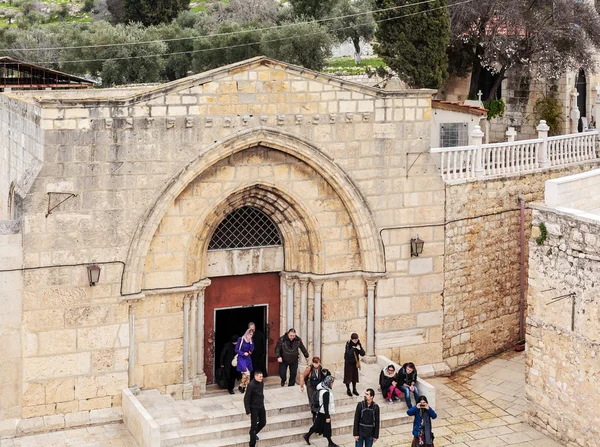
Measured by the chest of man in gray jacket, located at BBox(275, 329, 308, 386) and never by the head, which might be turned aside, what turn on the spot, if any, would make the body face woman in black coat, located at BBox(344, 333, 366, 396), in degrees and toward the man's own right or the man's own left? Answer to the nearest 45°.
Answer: approximately 90° to the man's own left

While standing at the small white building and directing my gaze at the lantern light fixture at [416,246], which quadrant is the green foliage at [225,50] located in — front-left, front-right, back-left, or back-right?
back-right

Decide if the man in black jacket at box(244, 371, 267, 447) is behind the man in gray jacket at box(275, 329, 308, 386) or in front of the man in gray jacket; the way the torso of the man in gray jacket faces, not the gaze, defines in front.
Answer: in front

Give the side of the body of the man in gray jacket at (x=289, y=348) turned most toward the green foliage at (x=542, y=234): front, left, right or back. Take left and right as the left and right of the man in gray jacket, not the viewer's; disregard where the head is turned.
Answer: left

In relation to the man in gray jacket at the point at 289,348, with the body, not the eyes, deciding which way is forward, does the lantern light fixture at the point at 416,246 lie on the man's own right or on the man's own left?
on the man's own left

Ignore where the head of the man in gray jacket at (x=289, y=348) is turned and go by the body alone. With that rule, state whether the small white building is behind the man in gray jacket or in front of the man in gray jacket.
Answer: behind

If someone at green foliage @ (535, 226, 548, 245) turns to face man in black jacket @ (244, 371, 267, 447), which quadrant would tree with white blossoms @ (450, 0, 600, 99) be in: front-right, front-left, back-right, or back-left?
back-right

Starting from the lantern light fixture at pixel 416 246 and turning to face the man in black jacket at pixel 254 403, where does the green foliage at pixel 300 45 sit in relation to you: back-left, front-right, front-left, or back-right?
back-right

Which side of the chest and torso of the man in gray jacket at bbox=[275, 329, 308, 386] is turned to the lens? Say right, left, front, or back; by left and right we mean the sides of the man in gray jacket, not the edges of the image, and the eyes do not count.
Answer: front

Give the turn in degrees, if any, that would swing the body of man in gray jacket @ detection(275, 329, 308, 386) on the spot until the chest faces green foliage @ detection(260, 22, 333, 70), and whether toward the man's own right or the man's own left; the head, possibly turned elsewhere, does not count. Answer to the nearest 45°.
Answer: approximately 180°

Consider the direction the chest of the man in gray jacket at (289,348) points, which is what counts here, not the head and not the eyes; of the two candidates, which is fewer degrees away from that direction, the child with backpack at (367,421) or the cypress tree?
the child with backpack
